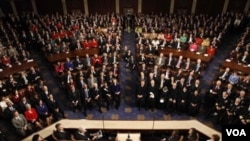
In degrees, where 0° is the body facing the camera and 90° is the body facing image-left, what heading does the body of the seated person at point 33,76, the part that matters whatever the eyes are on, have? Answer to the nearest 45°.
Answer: approximately 315°

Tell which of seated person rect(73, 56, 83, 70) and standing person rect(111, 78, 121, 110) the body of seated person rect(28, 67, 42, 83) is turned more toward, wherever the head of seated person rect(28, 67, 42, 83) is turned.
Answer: the standing person

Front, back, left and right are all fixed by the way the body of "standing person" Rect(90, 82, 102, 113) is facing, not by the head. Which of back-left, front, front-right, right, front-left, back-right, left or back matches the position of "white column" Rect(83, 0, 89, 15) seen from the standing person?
back

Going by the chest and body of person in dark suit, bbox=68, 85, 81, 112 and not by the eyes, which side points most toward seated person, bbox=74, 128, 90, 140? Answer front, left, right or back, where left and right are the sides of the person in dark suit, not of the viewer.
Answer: front

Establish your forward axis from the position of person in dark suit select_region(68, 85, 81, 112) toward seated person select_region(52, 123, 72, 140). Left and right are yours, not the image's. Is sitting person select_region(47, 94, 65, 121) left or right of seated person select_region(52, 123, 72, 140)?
right

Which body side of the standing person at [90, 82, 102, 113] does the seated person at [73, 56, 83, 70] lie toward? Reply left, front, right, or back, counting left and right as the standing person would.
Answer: back

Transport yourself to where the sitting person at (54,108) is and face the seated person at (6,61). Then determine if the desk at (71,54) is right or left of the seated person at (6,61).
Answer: right

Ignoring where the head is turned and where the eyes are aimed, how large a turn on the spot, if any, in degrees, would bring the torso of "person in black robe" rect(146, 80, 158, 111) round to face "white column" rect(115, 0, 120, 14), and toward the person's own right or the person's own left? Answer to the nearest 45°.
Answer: approximately 180°
